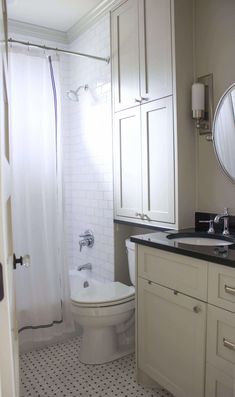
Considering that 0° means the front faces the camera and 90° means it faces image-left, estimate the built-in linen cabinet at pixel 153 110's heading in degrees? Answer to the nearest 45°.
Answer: approximately 45°
